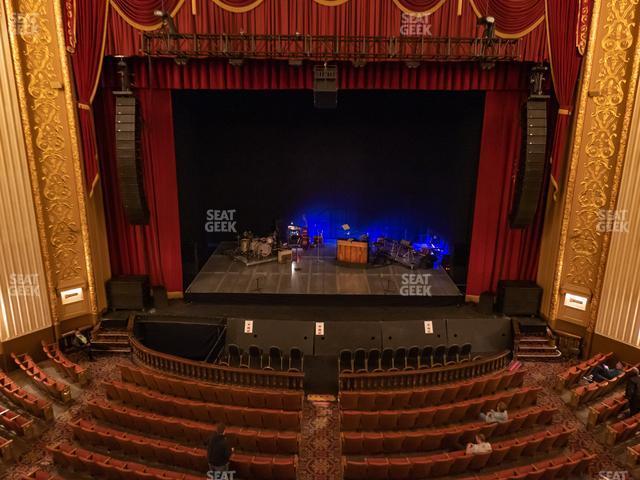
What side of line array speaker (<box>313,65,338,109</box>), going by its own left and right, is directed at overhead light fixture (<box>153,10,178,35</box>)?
right

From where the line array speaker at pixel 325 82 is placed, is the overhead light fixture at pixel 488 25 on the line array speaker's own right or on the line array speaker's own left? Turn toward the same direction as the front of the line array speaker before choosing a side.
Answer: on the line array speaker's own left

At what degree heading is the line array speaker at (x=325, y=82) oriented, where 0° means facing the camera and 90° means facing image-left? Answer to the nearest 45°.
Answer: approximately 0°

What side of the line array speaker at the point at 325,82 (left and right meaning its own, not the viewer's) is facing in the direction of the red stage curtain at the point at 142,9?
right

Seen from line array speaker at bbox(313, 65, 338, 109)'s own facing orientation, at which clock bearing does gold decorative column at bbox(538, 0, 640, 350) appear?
The gold decorative column is roughly at 9 o'clock from the line array speaker.

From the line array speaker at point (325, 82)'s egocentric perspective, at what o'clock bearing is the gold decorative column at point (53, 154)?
The gold decorative column is roughly at 3 o'clock from the line array speaker.

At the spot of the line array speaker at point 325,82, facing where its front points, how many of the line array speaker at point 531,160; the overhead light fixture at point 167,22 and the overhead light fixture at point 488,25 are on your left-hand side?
2

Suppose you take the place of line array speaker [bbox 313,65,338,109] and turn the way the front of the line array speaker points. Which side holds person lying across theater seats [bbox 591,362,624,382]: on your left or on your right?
on your left
